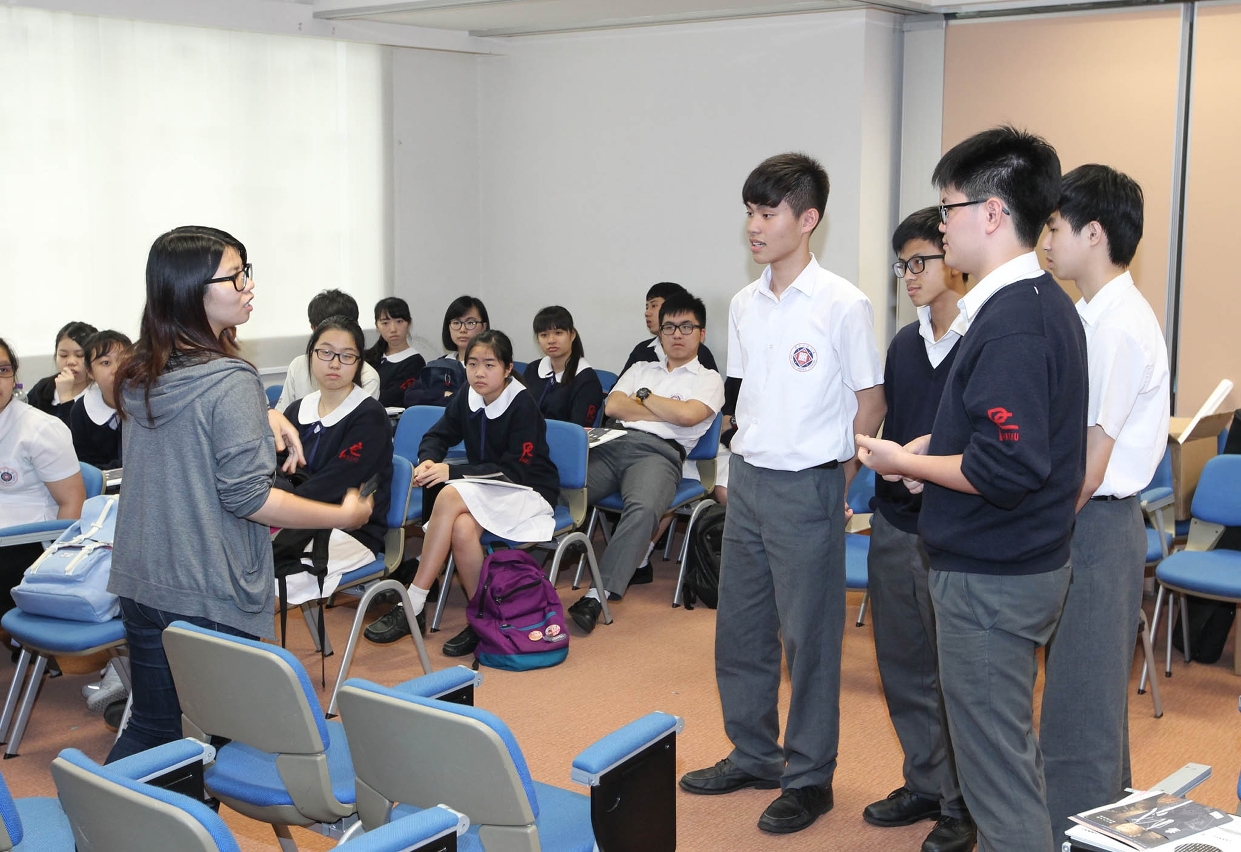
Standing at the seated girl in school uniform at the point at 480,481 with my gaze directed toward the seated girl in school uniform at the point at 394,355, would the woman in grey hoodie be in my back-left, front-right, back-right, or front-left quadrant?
back-left

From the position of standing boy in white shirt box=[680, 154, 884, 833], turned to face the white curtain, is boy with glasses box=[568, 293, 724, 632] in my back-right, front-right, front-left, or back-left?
front-right

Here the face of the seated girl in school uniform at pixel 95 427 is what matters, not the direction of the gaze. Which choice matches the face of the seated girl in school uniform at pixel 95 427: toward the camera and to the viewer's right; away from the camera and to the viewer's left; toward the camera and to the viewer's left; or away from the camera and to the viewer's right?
toward the camera and to the viewer's right

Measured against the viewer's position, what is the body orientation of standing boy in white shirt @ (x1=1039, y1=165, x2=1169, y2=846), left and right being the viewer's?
facing to the left of the viewer

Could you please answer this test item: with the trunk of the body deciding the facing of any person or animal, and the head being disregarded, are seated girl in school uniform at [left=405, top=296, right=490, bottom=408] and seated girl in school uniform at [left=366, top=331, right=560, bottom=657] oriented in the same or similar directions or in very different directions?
same or similar directions

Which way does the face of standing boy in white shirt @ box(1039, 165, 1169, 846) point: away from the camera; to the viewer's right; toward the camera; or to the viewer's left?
to the viewer's left

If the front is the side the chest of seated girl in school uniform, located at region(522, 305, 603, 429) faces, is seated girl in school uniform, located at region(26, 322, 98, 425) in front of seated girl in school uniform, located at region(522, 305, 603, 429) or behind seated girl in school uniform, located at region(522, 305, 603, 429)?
in front

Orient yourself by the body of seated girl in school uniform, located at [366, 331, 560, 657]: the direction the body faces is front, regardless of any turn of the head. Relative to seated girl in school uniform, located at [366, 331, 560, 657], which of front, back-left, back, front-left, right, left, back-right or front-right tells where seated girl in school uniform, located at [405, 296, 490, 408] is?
back-right

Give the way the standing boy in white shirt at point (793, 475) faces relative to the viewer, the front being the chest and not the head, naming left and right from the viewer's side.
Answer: facing the viewer and to the left of the viewer

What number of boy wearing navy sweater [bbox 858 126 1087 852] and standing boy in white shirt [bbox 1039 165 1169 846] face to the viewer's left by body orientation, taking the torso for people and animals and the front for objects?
2

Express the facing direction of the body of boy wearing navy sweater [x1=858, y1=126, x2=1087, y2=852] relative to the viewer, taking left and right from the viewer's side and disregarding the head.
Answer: facing to the left of the viewer

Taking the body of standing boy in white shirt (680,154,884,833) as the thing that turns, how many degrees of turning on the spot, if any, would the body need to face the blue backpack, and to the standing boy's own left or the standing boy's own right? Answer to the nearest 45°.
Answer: approximately 45° to the standing boy's own right

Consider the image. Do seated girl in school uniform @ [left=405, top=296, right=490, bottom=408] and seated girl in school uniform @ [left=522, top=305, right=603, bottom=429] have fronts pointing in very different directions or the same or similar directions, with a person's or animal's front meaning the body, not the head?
same or similar directions
